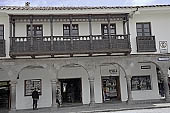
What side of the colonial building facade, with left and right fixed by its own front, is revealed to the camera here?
front
